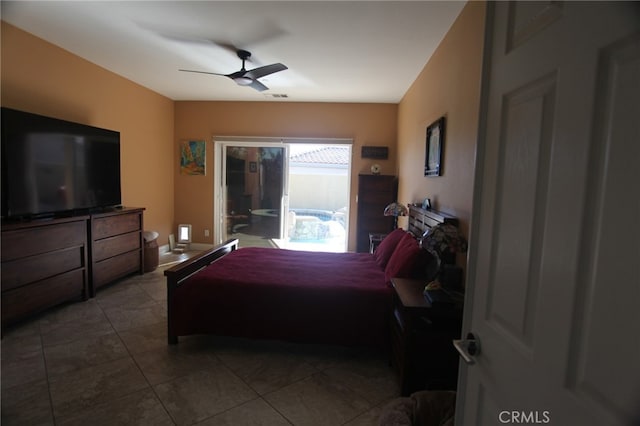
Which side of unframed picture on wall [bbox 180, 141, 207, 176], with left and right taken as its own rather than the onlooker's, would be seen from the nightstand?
front

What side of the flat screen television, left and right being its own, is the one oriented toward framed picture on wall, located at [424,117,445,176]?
front

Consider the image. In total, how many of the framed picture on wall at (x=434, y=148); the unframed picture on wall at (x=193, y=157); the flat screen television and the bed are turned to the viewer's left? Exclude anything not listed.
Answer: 2

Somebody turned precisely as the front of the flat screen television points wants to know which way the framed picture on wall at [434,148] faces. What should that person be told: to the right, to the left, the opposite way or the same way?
the opposite way

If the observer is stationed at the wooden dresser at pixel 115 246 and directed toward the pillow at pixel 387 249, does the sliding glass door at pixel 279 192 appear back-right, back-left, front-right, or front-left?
front-left

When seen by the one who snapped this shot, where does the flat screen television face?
facing the viewer and to the right of the viewer

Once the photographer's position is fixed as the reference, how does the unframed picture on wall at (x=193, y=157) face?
facing the viewer

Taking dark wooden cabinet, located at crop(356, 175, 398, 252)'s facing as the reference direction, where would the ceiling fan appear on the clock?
The ceiling fan is roughly at 1 o'clock from the dark wooden cabinet.

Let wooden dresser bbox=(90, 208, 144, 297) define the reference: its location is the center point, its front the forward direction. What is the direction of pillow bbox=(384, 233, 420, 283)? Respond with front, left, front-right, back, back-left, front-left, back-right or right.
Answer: front

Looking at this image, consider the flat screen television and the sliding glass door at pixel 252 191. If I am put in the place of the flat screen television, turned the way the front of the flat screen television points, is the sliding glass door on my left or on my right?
on my left

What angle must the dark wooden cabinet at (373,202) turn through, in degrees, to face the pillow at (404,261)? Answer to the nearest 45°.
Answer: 0° — it already faces it

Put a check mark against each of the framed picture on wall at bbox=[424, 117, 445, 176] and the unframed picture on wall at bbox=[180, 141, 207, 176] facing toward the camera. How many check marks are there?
1

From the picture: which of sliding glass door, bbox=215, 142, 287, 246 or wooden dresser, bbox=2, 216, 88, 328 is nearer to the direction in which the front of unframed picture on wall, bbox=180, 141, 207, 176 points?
the wooden dresser

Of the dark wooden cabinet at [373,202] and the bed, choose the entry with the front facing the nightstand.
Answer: the dark wooden cabinet

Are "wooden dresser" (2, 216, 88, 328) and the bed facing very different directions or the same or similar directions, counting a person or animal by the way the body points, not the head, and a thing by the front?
very different directions

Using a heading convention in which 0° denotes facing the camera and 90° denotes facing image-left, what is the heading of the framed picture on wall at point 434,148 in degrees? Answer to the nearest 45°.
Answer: approximately 90°

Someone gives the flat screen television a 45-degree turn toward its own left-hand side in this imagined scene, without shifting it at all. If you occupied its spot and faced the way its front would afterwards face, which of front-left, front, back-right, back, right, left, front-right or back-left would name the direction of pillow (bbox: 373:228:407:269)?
front-right

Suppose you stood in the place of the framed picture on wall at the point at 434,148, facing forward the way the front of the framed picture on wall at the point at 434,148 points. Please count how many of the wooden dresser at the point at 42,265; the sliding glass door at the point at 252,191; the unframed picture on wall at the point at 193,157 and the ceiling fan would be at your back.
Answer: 0

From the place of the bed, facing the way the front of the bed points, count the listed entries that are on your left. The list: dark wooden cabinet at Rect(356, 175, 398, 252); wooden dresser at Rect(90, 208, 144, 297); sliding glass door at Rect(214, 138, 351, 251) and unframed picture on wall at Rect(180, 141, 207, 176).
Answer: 0

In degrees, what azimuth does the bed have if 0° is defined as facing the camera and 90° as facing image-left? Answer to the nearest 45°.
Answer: approximately 90°
